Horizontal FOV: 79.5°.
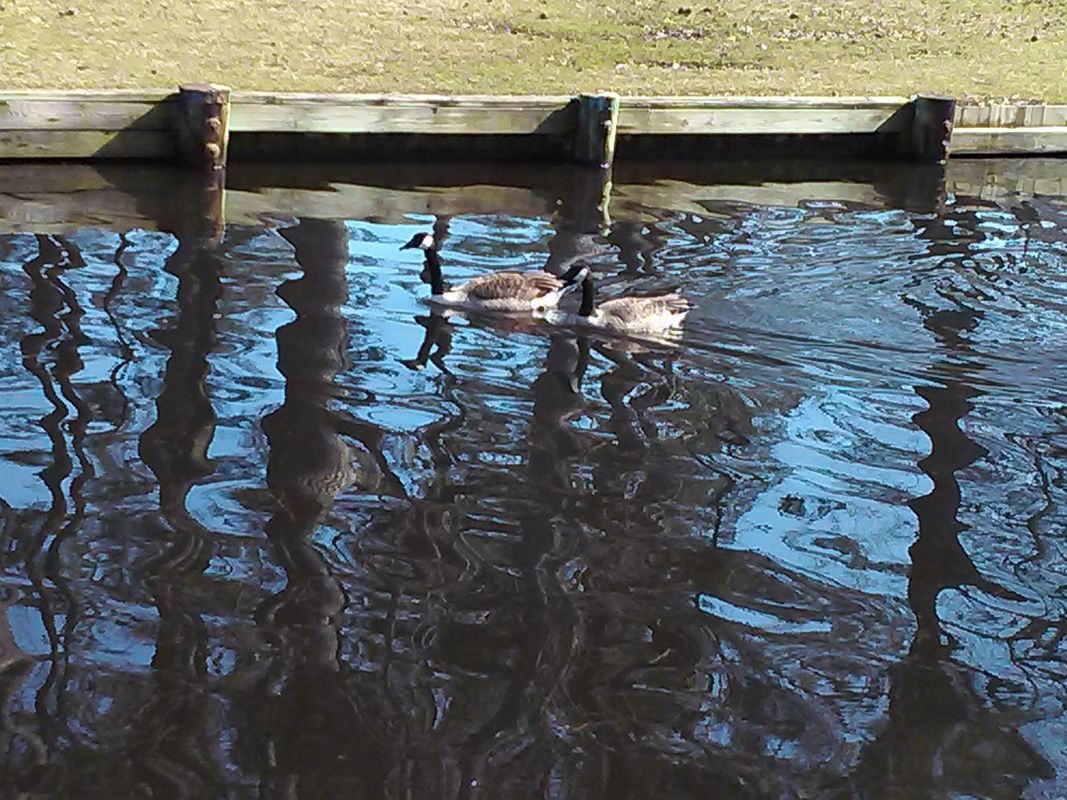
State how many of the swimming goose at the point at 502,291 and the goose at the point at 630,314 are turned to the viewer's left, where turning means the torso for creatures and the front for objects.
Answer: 2

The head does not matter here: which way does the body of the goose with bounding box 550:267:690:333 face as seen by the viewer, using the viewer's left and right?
facing to the left of the viewer

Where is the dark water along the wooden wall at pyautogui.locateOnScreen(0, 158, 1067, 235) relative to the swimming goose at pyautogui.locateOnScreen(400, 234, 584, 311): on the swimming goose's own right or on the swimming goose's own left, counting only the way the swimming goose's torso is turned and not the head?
on the swimming goose's own right

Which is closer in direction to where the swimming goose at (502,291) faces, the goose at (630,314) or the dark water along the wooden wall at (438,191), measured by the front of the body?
the dark water along the wooden wall

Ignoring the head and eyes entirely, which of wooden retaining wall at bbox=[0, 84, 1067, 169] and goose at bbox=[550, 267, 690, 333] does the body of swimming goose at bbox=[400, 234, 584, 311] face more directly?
the wooden retaining wall

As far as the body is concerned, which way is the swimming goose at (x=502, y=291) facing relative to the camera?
to the viewer's left
